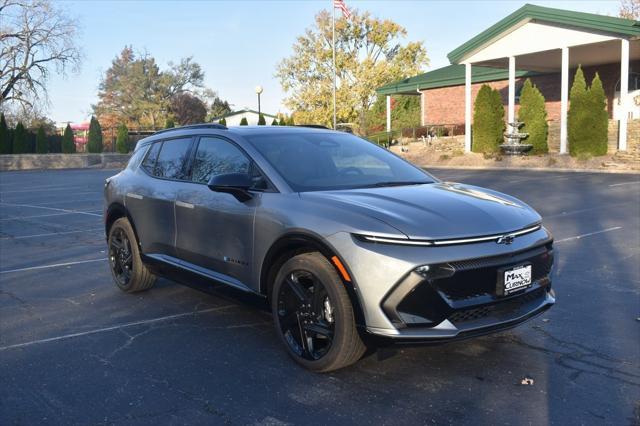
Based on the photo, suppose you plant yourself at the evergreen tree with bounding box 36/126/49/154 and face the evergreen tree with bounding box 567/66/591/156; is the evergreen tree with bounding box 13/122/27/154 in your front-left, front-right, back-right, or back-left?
back-right

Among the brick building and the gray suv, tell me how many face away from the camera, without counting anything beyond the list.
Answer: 0

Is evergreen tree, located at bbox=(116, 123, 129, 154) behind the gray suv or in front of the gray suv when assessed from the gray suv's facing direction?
behind

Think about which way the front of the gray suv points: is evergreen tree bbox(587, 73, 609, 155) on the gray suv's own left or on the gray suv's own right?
on the gray suv's own left

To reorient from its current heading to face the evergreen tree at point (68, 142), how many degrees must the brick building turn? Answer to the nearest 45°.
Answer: approximately 45° to its right

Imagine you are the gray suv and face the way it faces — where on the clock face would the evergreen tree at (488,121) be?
The evergreen tree is roughly at 8 o'clock from the gray suv.

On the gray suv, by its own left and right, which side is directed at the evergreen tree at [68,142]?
back

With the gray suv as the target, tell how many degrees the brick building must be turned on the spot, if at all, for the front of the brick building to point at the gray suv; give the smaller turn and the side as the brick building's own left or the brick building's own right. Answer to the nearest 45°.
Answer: approximately 45° to the brick building's own left

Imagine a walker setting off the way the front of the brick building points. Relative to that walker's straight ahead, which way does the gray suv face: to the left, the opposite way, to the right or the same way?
to the left
